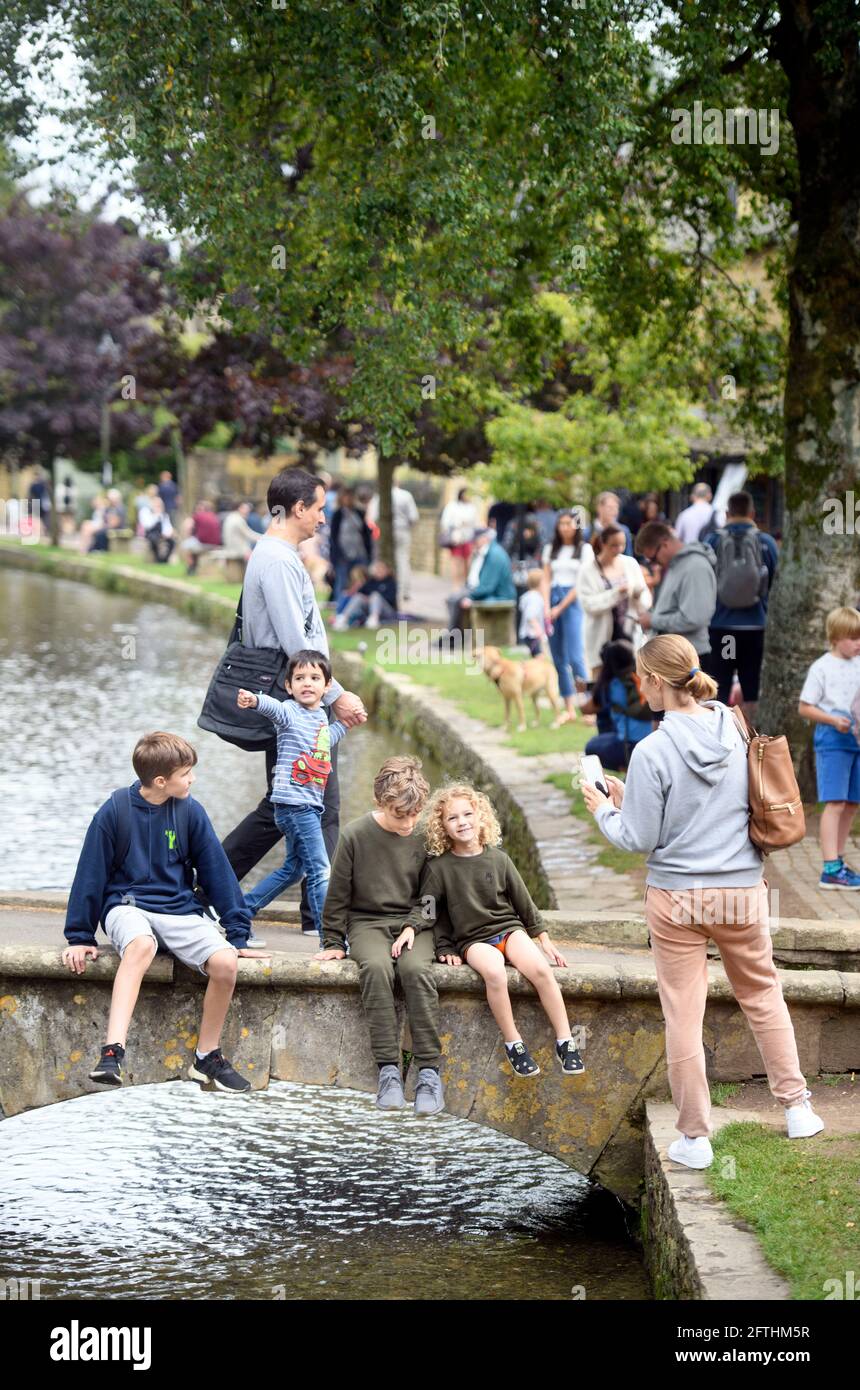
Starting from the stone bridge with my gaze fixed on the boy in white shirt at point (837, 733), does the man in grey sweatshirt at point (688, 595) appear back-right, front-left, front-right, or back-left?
front-left

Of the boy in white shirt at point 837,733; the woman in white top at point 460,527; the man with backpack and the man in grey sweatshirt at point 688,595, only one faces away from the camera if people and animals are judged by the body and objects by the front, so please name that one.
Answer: the man with backpack

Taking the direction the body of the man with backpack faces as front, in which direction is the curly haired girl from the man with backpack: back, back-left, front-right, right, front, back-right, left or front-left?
back

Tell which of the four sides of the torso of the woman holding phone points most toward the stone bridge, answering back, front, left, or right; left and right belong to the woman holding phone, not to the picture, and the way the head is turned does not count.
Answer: front

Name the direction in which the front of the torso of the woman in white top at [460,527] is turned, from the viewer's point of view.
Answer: toward the camera

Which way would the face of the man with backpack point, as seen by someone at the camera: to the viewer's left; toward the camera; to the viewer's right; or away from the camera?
away from the camera

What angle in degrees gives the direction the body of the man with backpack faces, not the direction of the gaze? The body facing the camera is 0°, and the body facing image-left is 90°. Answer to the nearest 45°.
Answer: approximately 180°

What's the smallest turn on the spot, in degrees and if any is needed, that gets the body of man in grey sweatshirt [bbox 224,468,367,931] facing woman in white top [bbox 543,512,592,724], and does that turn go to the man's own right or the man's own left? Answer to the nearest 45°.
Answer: approximately 90° to the man's own left

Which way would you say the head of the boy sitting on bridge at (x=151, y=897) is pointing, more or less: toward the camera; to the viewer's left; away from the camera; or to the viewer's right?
to the viewer's right

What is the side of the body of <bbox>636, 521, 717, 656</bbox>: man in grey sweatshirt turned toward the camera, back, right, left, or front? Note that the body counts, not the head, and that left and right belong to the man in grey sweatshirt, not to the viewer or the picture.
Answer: left

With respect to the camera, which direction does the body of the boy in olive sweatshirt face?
toward the camera

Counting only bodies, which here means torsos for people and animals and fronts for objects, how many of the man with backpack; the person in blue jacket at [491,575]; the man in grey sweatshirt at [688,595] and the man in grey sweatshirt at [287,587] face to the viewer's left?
2

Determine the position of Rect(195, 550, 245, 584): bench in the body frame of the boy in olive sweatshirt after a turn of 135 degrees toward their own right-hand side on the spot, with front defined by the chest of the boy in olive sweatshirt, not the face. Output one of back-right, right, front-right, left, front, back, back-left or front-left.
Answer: front-right

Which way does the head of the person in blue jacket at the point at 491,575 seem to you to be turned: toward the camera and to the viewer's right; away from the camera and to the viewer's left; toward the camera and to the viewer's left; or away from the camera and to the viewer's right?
toward the camera and to the viewer's left

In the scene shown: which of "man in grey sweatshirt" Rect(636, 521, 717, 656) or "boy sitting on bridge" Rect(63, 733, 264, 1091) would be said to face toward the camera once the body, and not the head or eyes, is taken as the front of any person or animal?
the boy sitting on bridge

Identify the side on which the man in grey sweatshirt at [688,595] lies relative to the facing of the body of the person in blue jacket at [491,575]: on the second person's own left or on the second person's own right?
on the second person's own left

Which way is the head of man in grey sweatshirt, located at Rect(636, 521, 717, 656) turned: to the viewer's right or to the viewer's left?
to the viewer's left
